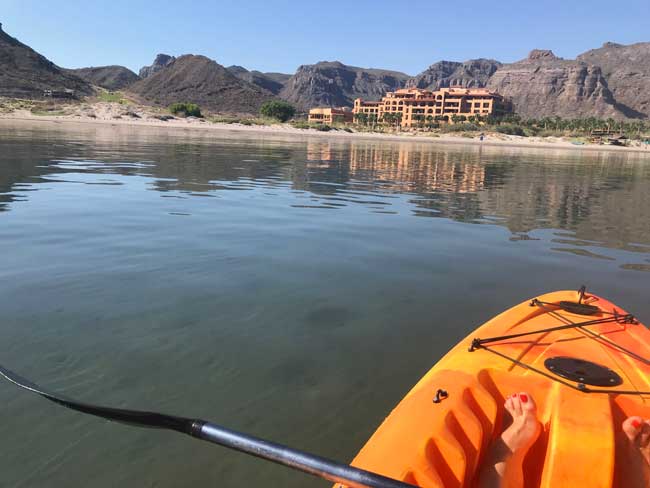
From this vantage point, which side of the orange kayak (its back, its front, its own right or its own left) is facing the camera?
back
